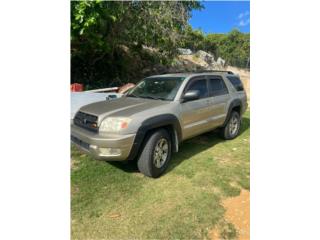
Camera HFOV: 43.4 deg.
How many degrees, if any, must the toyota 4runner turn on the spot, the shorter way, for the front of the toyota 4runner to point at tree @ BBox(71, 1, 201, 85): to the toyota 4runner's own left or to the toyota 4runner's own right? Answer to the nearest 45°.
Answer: approximately 135° to the toyota 4runner's own right

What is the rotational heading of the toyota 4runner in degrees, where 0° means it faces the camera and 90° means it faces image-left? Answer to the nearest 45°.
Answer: approximately 45°
